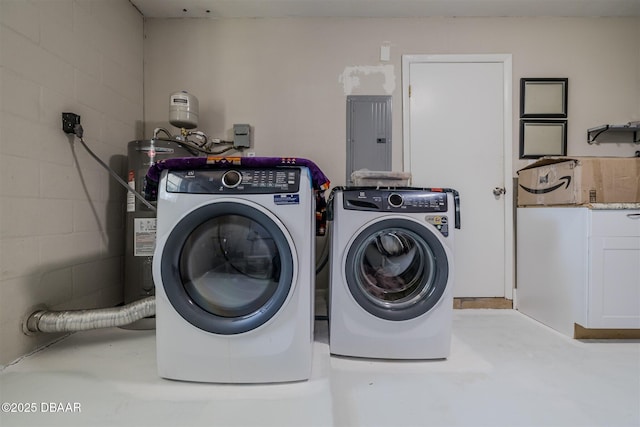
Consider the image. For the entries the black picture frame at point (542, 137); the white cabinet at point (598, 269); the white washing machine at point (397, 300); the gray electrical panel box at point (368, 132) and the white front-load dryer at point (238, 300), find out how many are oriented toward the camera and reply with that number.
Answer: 5

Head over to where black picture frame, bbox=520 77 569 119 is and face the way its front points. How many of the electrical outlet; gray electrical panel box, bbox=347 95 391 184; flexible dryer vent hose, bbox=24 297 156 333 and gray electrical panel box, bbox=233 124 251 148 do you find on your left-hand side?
0

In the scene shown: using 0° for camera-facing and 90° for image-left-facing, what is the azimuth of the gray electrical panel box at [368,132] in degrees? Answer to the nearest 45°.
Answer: approximately 0°

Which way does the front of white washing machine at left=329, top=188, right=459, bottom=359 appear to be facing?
toward the camera

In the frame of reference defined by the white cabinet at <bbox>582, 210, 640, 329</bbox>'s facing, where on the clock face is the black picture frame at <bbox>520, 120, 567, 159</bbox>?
The black picture frame is roughly at 5 o'clock from the white cabinet.

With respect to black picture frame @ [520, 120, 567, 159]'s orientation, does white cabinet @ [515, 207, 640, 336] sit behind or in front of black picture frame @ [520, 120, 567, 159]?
in front

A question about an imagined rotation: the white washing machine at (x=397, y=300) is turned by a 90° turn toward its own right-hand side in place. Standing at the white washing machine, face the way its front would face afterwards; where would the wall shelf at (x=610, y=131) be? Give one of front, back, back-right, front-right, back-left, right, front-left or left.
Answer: back-right

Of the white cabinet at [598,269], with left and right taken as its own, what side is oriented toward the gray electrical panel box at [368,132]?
right

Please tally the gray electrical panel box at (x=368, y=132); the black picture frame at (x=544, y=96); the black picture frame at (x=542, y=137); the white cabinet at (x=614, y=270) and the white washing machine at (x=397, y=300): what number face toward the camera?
5

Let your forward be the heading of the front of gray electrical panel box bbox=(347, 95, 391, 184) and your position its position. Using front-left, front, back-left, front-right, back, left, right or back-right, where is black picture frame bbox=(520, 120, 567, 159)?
left

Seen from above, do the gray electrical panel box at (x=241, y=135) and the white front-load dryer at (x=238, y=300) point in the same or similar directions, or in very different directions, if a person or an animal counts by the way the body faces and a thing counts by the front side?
same or similar directions

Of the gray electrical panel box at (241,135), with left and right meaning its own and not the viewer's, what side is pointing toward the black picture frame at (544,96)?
left

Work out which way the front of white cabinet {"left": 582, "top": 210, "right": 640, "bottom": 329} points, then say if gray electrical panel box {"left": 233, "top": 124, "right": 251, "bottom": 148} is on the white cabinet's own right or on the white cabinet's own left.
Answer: on the white cabinet's own right

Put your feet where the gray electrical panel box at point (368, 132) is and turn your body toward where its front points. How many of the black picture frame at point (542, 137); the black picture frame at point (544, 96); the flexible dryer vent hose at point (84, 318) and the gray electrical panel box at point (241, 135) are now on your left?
2

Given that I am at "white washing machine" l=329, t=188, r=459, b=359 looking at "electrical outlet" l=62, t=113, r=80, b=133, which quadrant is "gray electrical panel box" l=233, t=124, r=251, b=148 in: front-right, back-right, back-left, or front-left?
front-right

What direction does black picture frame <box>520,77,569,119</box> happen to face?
toward the camera
